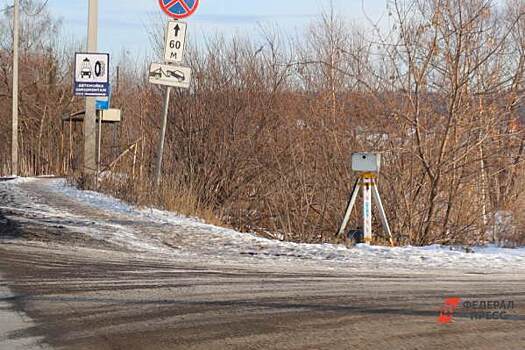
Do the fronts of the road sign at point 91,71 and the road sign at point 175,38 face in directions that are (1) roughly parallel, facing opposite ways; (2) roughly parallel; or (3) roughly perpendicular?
roughly parallel

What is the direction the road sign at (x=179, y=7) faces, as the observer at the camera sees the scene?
facing the viewer

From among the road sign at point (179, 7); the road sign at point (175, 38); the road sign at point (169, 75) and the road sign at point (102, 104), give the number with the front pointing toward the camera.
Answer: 4

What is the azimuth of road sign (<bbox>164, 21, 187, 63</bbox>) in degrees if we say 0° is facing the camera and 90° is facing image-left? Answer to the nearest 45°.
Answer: approximately 0°

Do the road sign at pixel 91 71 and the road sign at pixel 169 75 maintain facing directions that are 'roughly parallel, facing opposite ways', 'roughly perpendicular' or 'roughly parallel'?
roughly parallel

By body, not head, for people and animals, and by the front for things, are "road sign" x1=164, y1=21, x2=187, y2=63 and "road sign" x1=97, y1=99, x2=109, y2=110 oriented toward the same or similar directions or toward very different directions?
same or similar directions

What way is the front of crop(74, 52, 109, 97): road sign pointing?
toward the camera

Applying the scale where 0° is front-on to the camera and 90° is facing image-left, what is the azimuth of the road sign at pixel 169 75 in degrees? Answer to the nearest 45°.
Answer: approximately 0°

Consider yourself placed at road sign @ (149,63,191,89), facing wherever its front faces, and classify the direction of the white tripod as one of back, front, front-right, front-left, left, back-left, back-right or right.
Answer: front-left
